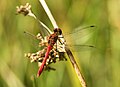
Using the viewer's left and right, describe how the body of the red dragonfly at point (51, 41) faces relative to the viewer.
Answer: facing away from the viewer and to the right of the viewer
